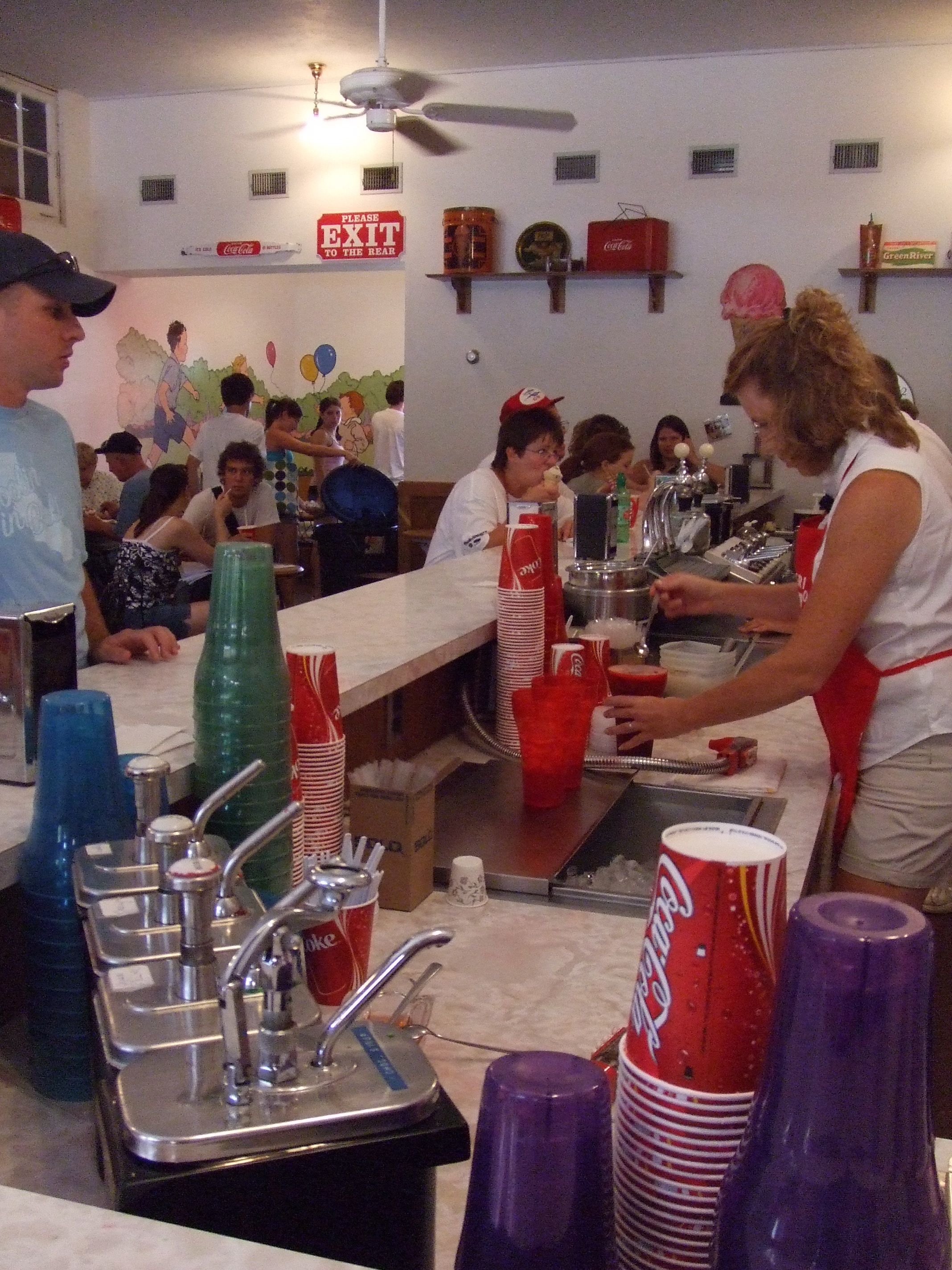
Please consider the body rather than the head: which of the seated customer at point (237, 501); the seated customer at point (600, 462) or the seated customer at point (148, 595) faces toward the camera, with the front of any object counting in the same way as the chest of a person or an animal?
the seated customer at point (237, 501)

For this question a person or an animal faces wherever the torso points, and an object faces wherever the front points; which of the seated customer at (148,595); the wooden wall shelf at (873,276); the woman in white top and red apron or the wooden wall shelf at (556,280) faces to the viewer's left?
the woman in white top and red apron

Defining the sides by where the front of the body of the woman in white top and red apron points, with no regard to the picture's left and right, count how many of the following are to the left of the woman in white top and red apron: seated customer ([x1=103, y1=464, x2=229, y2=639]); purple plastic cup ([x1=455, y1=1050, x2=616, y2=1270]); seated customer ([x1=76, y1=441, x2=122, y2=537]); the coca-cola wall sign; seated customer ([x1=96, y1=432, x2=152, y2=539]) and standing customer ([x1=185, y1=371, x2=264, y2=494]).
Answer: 1

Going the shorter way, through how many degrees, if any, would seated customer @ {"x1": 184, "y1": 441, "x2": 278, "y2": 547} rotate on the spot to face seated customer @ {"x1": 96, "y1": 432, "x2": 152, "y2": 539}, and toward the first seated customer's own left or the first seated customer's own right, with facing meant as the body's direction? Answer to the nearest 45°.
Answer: approximately 135° to the first seated customer's own right

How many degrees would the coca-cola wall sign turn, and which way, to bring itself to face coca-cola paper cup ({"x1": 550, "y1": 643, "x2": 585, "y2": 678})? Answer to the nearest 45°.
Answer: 0° — it already faces it

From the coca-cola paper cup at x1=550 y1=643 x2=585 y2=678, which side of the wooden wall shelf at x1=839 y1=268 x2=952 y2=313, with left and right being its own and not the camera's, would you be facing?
front

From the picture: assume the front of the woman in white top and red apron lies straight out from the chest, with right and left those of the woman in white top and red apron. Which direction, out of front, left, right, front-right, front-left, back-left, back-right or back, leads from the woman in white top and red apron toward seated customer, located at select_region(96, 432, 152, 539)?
front-right

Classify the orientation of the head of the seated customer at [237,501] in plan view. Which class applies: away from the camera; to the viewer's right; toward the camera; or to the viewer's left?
toward the camera

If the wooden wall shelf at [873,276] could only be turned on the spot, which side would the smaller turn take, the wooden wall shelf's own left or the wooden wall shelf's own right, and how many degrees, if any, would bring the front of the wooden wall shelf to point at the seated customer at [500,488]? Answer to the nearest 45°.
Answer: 0° — it already faces them

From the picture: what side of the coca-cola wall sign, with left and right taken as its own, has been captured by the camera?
front

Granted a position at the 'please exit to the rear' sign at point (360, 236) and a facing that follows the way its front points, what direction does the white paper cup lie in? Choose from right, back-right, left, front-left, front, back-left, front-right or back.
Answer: front

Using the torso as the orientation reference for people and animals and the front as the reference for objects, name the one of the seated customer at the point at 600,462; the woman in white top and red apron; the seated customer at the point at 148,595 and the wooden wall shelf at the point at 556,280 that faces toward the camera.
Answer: the wooden wall shelf

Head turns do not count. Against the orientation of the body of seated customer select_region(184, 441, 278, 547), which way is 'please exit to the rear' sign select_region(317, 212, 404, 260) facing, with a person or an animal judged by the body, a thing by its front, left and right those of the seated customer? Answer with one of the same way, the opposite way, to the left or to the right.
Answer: the same way

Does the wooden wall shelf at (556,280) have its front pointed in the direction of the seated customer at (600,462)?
yes

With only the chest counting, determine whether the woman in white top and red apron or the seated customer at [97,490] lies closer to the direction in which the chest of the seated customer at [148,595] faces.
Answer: the seated customer

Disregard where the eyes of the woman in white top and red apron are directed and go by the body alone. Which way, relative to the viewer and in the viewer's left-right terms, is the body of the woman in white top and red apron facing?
facing to the left of the viewer
